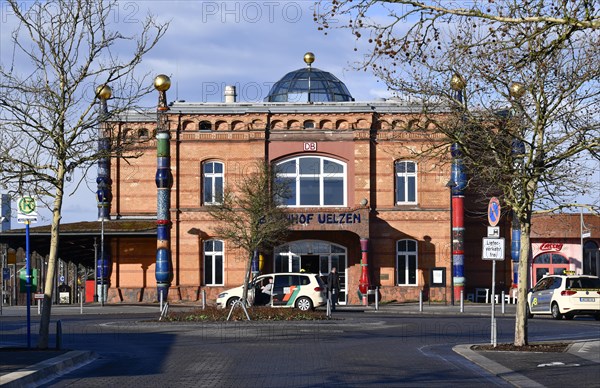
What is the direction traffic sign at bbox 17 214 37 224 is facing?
toward the camera

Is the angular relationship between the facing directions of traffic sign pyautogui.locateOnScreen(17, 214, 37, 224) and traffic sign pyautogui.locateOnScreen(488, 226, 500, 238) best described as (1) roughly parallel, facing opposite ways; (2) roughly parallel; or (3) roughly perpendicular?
roughly parallel

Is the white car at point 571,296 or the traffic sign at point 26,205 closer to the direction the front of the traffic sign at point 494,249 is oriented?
the traffic sign

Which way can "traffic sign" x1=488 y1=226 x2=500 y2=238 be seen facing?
toward the camera

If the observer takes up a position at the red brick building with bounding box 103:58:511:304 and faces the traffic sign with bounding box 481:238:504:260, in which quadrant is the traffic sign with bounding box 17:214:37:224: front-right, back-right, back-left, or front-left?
front-right

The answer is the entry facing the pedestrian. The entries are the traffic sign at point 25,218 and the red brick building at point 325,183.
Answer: the red brick building

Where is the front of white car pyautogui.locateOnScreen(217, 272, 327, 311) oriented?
to the viewer's left

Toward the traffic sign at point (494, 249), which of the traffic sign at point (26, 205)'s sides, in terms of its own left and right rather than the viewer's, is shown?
left

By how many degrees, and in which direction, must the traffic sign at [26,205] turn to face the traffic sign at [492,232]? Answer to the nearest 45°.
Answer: approximately 90° to its left

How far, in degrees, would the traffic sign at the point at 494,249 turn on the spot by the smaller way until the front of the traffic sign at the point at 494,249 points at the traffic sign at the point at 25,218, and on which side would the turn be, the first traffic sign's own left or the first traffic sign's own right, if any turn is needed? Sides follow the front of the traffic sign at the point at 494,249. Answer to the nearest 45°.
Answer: approximately 90° to the first traffic sign's own right

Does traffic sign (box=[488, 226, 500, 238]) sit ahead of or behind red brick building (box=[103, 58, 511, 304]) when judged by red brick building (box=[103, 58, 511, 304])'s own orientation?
ahead

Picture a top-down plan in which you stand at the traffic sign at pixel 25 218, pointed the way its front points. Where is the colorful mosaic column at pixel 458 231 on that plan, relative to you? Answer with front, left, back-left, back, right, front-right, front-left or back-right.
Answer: back-left

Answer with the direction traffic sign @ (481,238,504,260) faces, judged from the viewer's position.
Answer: facing the viewer
